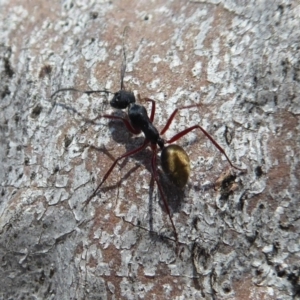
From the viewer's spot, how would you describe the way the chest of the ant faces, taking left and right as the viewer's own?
facing away from the viewer and to the left of the viewer
